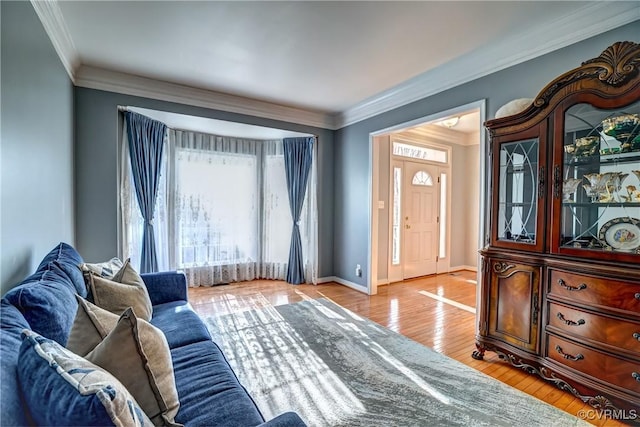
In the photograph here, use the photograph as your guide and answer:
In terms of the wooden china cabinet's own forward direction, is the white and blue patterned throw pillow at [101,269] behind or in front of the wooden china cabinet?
in front

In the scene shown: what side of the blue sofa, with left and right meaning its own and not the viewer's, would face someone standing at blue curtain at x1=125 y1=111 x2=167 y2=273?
left

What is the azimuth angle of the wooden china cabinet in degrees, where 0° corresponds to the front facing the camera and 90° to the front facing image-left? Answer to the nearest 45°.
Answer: approximately 45°

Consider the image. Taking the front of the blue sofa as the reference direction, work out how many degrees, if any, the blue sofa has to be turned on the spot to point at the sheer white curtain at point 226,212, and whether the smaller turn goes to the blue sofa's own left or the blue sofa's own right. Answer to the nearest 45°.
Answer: approximately 90° to the blue sofa's own left

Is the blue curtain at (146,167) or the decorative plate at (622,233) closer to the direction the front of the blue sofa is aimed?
the decorative plate

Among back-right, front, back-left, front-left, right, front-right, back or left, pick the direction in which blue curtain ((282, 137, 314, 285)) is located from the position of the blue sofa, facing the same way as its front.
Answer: front-left

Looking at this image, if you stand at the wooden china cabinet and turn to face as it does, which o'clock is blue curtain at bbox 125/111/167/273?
The blue curtain is roughly at 1 o'clock from the wooden china cabinet.

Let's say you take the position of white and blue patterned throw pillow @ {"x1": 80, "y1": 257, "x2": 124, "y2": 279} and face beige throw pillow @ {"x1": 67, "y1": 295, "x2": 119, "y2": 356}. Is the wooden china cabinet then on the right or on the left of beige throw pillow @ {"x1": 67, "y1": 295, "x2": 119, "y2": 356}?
left

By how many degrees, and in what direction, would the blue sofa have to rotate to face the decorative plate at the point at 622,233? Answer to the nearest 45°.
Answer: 0° — it already faces it

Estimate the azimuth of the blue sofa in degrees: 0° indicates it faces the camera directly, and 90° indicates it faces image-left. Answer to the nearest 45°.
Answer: approximately 270°

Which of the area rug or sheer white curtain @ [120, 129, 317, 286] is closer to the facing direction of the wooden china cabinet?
the area rug
